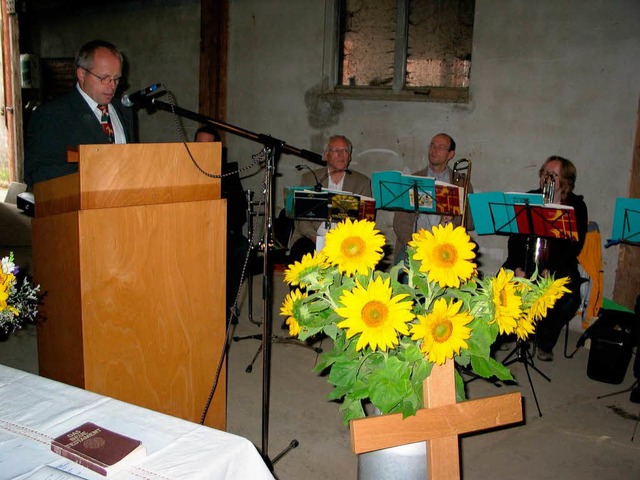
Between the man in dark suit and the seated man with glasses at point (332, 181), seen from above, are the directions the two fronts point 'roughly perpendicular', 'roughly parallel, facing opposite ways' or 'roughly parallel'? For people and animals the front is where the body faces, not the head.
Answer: roughly perpendicular

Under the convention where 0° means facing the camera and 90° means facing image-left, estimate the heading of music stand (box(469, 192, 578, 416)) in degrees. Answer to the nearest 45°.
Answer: approximately 180°

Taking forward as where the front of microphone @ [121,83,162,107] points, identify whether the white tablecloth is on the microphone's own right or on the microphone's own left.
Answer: on the microphone's own left

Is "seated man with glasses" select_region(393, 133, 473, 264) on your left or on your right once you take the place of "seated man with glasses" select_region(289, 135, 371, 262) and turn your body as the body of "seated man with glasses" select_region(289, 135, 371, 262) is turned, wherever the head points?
on your left

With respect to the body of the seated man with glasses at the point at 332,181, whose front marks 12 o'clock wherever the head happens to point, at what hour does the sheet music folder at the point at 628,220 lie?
The sheet music folder is roughly at 10 o'clock from the seated man with glasses.

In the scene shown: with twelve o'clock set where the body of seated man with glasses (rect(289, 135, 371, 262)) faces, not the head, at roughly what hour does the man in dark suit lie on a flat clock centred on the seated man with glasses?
The man in dark suit is roughly at 1 o'clock from the seated man with glasses.

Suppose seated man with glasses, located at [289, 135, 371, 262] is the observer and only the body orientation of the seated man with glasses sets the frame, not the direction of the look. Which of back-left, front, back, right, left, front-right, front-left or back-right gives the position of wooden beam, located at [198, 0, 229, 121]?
back-right

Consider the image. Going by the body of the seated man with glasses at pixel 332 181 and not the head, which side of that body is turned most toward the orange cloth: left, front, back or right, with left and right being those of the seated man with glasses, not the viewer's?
left

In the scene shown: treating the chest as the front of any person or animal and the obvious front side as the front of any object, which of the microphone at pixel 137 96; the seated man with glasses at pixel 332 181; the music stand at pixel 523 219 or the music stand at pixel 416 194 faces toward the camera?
the seated man with glasses

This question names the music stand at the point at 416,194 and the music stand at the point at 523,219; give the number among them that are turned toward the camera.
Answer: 0

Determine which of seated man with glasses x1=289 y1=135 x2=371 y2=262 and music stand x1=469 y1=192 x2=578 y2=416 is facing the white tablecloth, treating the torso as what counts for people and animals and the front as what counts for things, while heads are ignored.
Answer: the seated man with glasses

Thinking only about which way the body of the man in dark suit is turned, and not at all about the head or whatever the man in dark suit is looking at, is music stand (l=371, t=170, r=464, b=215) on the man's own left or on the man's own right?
on the man's own left

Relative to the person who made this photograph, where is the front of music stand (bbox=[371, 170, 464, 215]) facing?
facing away from the viewer

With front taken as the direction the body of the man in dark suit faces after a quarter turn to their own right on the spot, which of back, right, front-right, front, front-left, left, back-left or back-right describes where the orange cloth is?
back-left

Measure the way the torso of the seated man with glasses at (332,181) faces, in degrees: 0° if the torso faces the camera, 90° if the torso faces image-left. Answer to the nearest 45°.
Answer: approximately 0°
